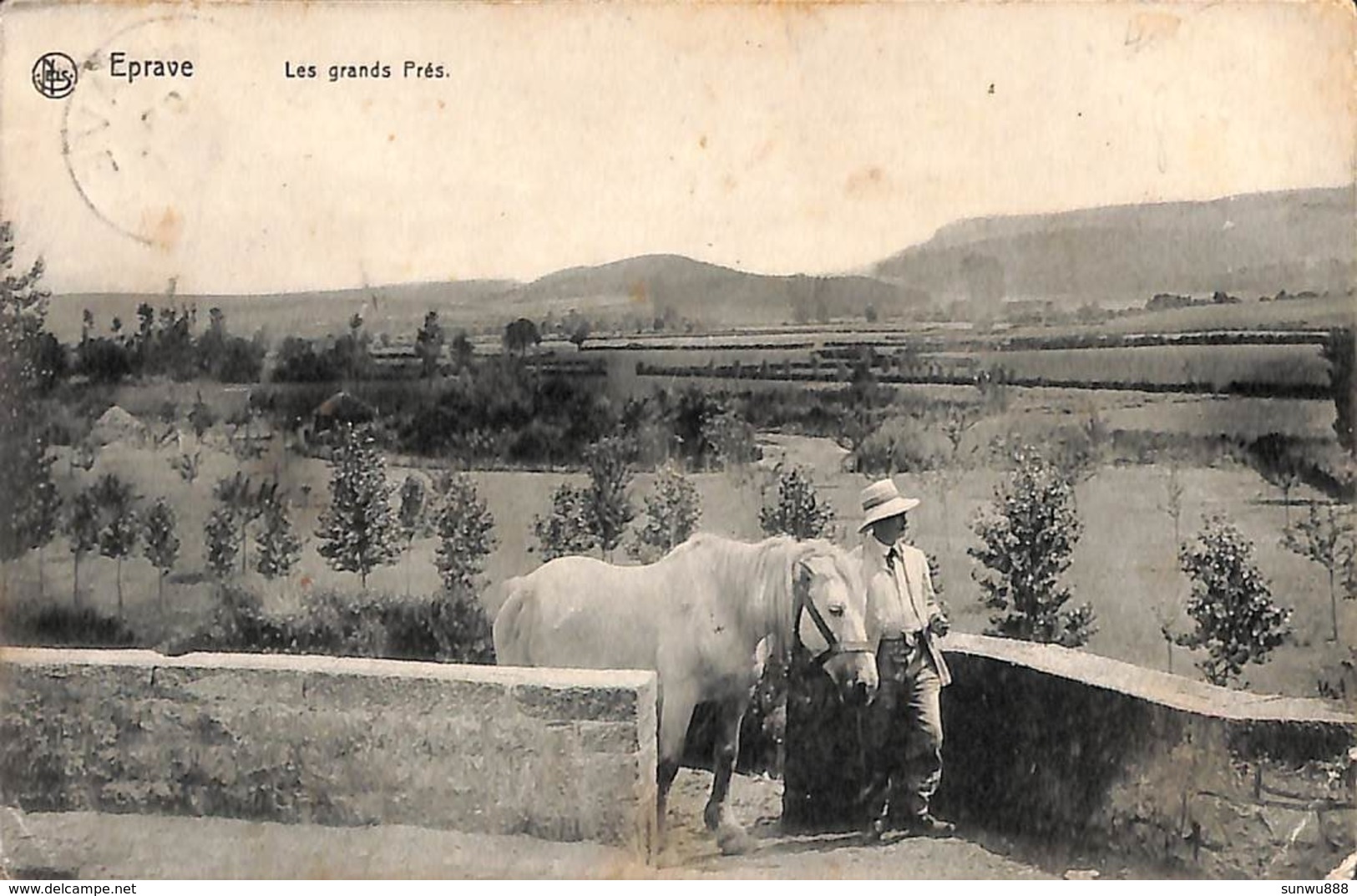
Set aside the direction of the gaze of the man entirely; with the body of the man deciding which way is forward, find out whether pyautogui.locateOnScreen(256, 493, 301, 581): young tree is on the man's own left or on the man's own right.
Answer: on the man's own right

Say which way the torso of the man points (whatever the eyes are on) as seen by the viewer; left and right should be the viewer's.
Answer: facing the viewer and to the right of the viewer

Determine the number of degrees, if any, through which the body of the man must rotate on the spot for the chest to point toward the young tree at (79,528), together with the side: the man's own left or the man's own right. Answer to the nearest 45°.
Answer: approximately 135° to the man's own right

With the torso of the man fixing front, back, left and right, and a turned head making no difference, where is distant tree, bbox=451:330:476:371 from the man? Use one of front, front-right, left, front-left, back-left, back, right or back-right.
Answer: back-right

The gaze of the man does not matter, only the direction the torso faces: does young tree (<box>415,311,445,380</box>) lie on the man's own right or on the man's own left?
on the man's own right

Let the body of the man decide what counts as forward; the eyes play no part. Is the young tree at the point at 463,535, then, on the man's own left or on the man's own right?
on the man's own right
